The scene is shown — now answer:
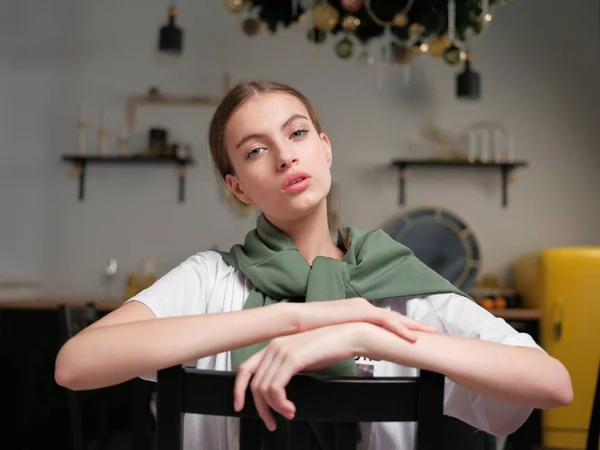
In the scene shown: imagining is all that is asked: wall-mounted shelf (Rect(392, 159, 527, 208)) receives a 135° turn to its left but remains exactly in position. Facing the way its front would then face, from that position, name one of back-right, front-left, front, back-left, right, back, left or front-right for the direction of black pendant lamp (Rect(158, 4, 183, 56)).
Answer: back

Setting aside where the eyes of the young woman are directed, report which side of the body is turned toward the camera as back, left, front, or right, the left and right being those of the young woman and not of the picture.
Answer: front

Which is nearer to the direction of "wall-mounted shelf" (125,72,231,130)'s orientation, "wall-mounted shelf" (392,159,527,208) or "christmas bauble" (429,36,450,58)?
the christmas bauble

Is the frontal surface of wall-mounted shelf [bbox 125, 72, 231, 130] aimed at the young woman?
yes

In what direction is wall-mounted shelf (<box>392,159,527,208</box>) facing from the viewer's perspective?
toward the camera

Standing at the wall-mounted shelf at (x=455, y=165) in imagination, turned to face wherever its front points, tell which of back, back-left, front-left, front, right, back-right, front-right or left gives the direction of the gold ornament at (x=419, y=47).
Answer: front

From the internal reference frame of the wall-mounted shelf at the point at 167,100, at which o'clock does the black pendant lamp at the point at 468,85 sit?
The black pendant lamp is roughly at 10 o'clock from the wall-mounted shelf.

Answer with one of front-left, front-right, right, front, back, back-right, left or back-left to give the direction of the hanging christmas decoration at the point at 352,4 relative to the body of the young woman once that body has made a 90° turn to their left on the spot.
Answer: left

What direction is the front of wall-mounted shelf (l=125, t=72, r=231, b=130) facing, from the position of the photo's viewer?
facing the viewer
